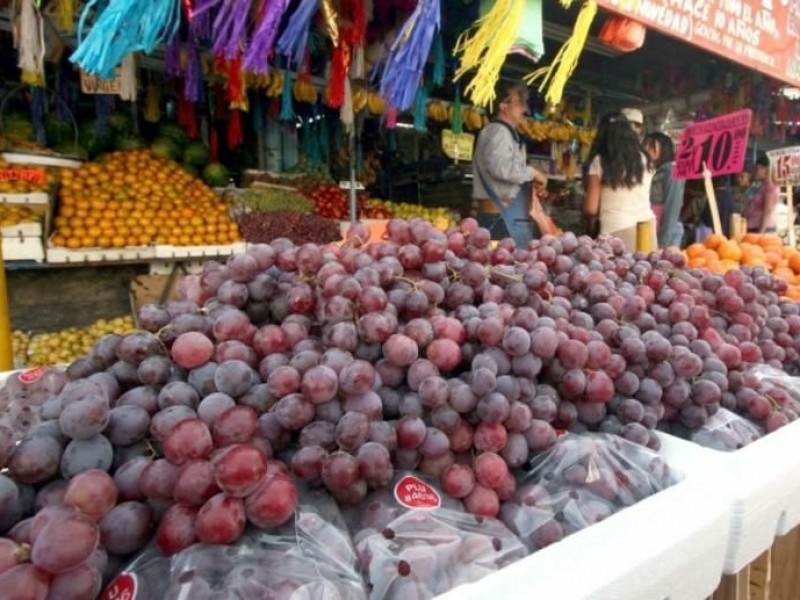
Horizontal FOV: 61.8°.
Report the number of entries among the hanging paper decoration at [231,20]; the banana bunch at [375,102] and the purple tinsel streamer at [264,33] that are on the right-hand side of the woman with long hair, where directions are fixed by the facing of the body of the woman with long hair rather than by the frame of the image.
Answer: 0

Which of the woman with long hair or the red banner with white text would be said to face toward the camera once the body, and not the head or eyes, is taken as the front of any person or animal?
the red banner with white text

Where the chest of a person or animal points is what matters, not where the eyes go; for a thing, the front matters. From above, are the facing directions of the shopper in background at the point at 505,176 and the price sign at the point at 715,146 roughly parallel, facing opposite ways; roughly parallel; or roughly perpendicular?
roughly perpendicular

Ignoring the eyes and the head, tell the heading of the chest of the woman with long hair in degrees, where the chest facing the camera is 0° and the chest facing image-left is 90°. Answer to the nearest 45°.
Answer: approximately 180°

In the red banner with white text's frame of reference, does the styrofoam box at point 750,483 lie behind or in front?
in front

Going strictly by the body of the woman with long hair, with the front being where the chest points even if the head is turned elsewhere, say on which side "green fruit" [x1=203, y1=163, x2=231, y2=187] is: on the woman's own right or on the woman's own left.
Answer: on the woman's own left

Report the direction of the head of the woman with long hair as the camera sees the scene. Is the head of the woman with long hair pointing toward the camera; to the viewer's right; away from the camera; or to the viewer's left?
away from the camera

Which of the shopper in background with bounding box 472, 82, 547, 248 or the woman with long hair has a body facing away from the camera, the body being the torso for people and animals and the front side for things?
the woman with long hair

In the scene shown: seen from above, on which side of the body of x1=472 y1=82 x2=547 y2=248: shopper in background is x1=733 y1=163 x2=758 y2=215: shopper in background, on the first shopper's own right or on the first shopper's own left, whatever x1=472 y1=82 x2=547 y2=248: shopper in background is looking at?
on the first shopper's own left

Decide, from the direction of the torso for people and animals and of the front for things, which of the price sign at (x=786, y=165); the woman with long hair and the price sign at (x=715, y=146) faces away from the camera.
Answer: the woman with long hair

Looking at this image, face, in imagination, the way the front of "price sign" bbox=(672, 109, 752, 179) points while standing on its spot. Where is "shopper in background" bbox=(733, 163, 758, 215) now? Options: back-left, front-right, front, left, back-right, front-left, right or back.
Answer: back

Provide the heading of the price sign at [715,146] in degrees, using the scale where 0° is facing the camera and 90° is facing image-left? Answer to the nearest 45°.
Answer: approximately 0°

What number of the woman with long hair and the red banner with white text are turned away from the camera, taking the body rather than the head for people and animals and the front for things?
1

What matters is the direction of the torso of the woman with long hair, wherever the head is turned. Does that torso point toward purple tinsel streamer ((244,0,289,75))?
no

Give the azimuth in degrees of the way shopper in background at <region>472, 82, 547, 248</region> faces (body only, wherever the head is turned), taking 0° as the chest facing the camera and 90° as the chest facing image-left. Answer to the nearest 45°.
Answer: approximately 270°

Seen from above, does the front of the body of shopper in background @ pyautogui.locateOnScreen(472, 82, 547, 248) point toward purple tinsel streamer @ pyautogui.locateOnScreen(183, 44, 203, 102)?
no

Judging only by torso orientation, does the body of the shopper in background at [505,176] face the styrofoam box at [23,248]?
no

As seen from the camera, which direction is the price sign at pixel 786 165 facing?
toward the camera
